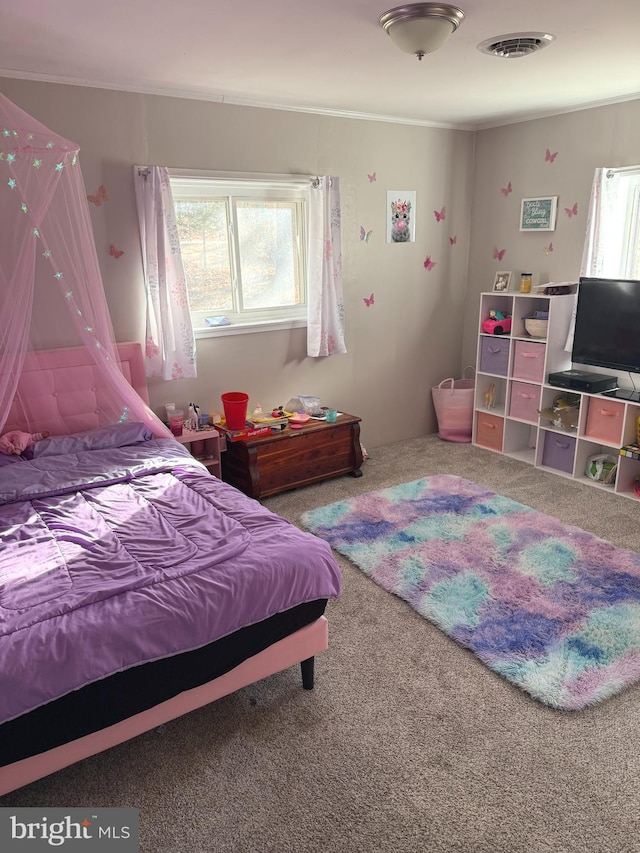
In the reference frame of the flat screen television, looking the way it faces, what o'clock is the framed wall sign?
The framed wall sign is roughly at 3 o'clock from the flat screen television.

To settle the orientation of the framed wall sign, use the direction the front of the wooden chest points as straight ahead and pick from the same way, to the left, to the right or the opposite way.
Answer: to the right

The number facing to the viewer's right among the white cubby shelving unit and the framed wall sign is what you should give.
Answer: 0

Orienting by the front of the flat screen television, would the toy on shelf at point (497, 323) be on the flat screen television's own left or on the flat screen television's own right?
on the flat screen television's own right

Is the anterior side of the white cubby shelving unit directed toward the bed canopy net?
yes

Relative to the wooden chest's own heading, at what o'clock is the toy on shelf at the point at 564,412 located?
The toy on shelf is roughly at 10 o'clock from the wooden chest.

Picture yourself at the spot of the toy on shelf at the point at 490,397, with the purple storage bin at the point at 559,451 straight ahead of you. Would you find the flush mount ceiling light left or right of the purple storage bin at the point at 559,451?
right

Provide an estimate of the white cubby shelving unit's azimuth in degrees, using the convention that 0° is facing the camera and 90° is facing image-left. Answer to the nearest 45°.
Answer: approximately 45°

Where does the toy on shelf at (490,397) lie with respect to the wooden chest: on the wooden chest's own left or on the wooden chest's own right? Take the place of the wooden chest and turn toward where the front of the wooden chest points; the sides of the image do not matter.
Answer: on the wooden chest's own left

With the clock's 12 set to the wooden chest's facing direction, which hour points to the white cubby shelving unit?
The white cubby shelving unit is roughly at 10 o'clock from the wooden chest.

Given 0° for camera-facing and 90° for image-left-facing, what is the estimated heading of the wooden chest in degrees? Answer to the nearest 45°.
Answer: approximately 315°

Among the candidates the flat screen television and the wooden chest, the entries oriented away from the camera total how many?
0

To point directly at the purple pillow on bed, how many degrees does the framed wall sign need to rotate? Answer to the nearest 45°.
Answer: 0° — it already faces it

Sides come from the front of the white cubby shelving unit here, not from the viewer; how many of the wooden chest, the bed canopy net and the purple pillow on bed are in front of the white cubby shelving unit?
3
